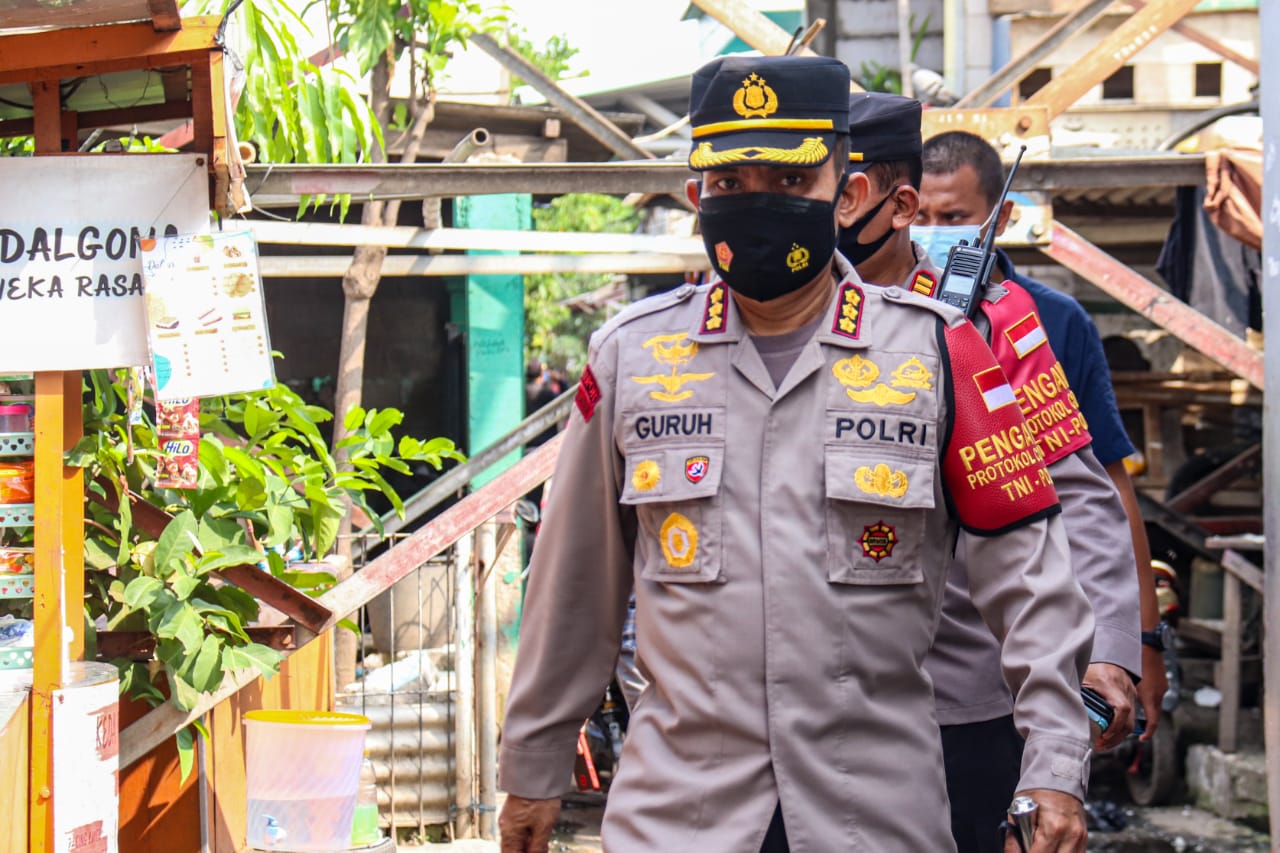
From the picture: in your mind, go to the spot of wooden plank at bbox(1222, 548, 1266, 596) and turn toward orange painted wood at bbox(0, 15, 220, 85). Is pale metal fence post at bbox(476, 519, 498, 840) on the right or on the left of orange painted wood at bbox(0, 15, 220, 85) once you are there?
right

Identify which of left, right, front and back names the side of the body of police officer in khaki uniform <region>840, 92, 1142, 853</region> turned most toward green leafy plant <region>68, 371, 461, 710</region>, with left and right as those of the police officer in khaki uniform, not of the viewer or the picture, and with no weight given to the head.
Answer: right

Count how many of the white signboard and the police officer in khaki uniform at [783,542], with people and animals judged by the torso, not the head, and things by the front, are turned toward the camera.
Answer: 2

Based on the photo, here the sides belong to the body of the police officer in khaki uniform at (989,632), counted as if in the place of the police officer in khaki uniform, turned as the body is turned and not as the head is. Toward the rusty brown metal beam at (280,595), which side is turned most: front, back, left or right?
right

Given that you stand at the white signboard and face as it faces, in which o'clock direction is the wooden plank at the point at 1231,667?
The wooden plank is roughly at 8 o'clock from the white signboard.

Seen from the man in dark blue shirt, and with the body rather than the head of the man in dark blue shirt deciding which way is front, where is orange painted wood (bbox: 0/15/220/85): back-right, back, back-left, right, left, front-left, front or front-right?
front-right
